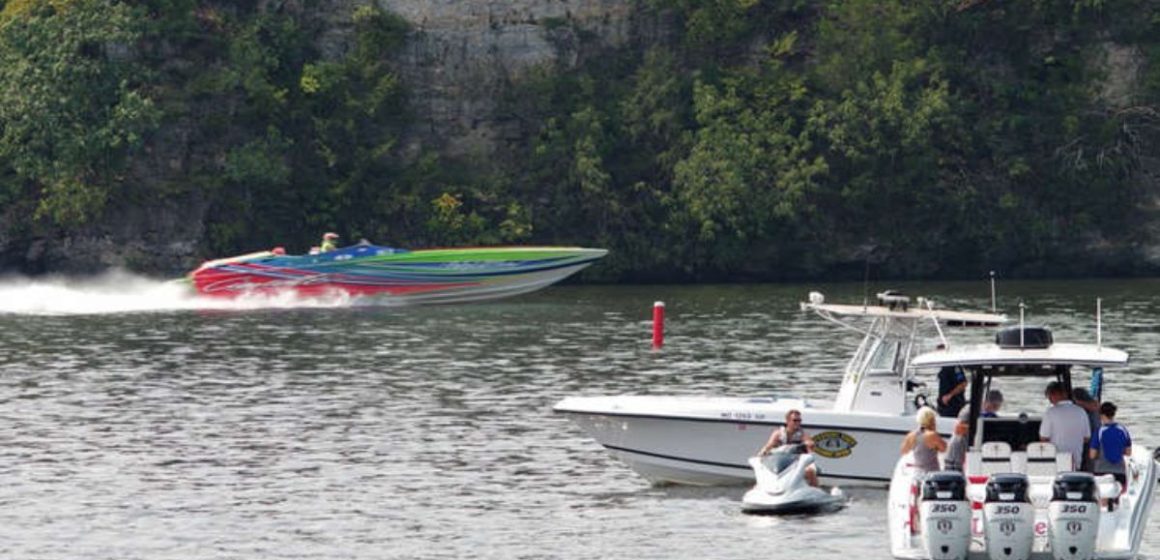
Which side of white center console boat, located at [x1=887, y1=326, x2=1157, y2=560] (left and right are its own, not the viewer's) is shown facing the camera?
back

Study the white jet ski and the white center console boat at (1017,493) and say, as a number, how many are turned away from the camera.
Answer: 1

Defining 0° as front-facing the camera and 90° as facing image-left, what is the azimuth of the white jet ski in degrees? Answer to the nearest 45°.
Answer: approximately 45°

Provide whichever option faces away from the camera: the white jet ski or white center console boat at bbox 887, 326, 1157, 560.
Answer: the white center console boat
